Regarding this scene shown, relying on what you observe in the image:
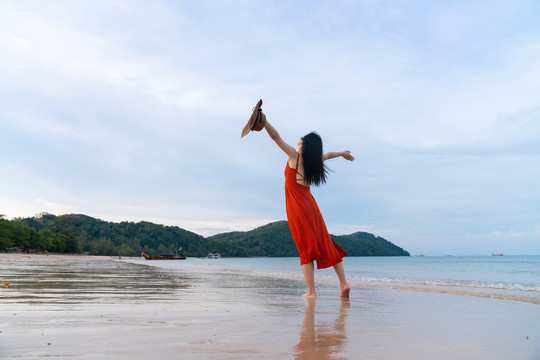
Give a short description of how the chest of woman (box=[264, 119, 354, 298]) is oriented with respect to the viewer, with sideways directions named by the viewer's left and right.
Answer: facing away from the viewer and to the left of the viewer
